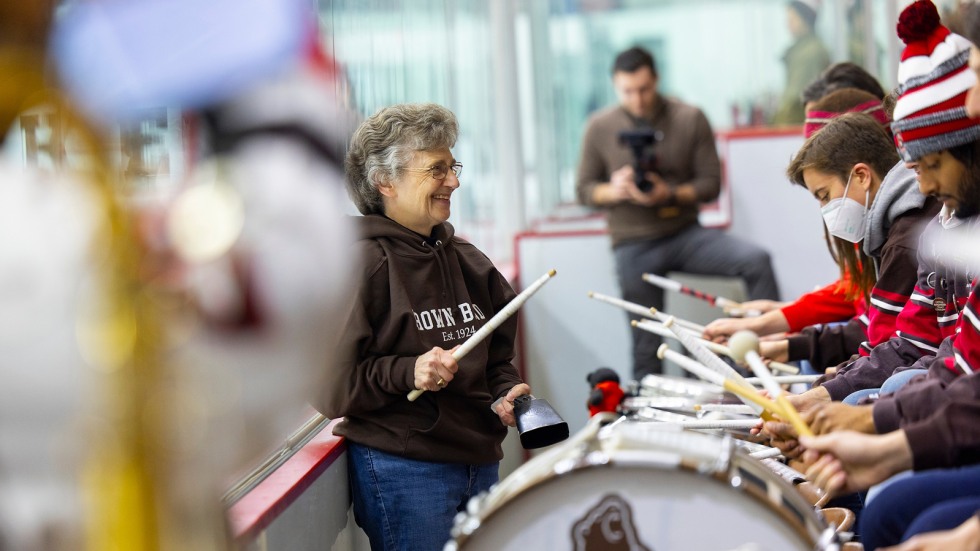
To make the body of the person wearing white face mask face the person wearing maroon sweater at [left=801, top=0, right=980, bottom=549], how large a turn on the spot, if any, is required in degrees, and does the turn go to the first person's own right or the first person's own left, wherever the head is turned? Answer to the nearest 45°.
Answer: approximately 90° to the first person's own left

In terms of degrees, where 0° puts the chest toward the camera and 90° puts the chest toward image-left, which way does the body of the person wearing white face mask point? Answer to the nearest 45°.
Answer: approximately 90°

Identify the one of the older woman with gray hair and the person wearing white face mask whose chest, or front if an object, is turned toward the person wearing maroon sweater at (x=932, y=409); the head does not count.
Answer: the older woman with gray hair

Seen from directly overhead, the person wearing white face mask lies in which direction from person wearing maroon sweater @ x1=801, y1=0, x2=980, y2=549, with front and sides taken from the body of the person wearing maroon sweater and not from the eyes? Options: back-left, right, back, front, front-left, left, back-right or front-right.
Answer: right

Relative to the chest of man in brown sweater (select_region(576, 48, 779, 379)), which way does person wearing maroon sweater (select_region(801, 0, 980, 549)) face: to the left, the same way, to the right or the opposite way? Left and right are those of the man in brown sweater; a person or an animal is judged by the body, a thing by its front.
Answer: to the right

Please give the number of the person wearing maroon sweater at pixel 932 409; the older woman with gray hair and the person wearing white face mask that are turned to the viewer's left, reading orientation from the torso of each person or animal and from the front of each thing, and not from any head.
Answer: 2

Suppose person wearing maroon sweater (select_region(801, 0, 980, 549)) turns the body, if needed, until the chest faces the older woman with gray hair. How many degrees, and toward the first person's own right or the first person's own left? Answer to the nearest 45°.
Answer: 0° — they already face them

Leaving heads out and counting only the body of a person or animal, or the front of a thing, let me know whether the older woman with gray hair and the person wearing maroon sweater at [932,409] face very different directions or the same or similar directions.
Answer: very different directions

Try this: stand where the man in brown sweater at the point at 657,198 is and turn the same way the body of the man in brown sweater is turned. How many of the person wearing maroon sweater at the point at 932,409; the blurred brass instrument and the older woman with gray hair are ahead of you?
3

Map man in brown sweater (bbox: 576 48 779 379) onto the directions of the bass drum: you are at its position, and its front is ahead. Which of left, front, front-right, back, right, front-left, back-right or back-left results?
back

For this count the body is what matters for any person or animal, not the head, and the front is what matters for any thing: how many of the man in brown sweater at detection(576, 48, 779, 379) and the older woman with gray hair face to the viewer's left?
0

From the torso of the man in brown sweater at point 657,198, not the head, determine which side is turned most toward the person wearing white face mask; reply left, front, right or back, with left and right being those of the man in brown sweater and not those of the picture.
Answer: front

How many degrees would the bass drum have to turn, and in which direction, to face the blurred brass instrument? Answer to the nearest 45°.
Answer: approximately 45° to its right

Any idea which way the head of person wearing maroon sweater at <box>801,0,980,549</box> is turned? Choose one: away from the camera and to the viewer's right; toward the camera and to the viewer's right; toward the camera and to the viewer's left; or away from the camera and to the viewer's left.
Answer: toward the camera and to the viewer's left

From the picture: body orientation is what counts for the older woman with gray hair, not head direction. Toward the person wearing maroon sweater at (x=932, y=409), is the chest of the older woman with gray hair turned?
yes
